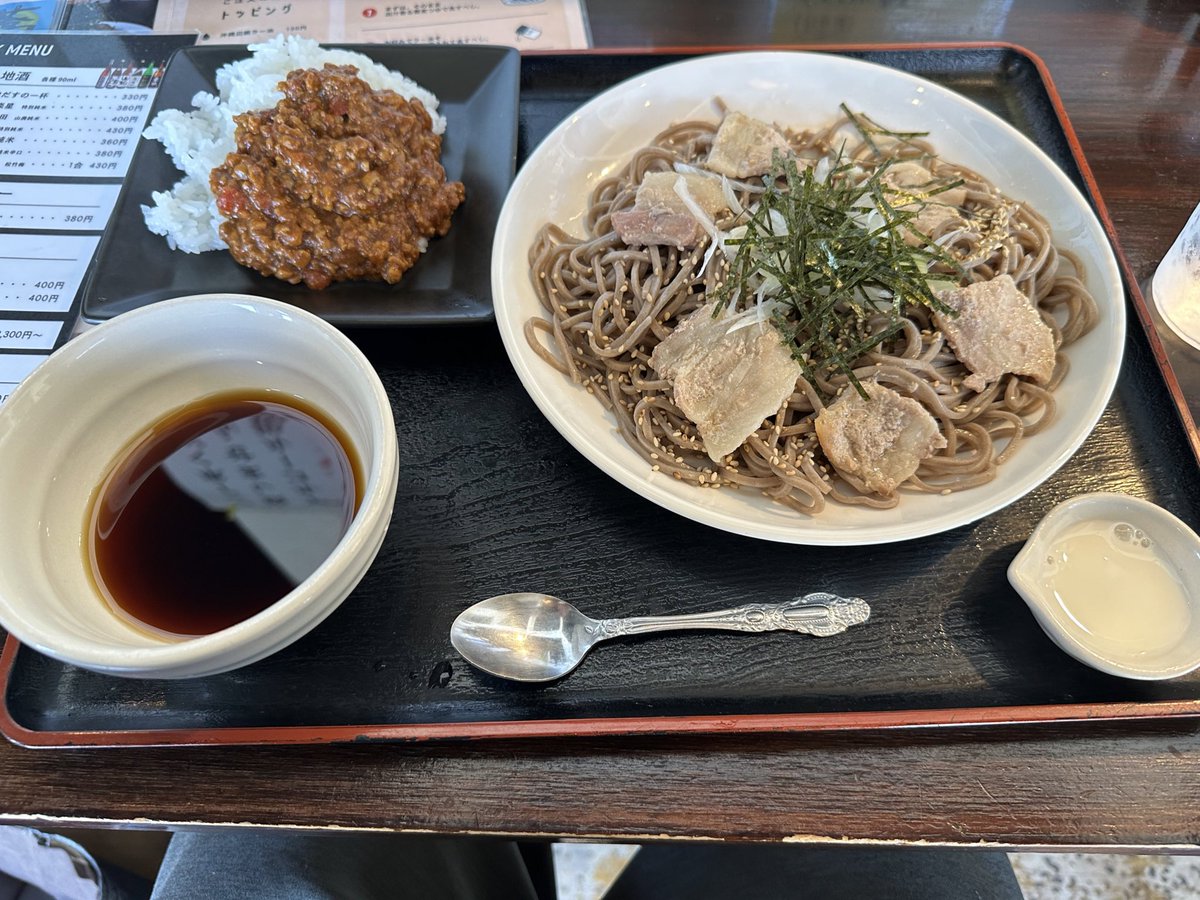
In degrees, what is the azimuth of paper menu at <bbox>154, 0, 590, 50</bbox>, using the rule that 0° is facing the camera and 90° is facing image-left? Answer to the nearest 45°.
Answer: approximately 0°

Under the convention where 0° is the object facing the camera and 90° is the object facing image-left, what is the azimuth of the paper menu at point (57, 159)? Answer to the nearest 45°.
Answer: approximately 0°

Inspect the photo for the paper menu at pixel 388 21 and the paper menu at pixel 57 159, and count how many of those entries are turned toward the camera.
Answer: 2
